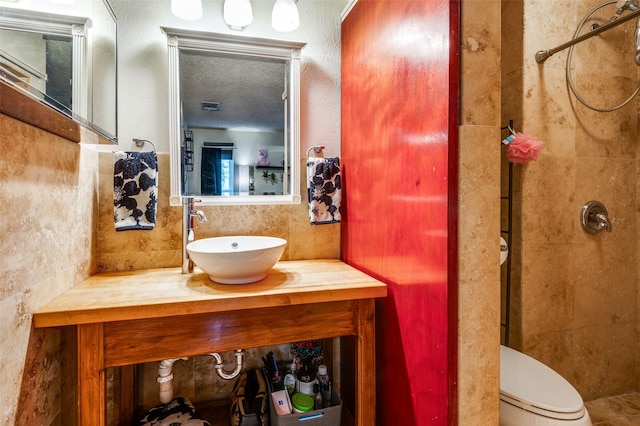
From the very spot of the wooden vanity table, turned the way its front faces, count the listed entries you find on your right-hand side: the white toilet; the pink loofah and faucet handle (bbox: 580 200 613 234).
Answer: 0

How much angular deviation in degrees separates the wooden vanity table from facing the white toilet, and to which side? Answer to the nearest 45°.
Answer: approximately 90° to its left

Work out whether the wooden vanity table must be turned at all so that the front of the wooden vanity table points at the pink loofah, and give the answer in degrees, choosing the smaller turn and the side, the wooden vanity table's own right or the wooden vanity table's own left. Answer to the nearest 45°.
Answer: approximately 90° to the wooden vanity table's own left

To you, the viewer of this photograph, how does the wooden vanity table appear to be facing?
facing the viewer
